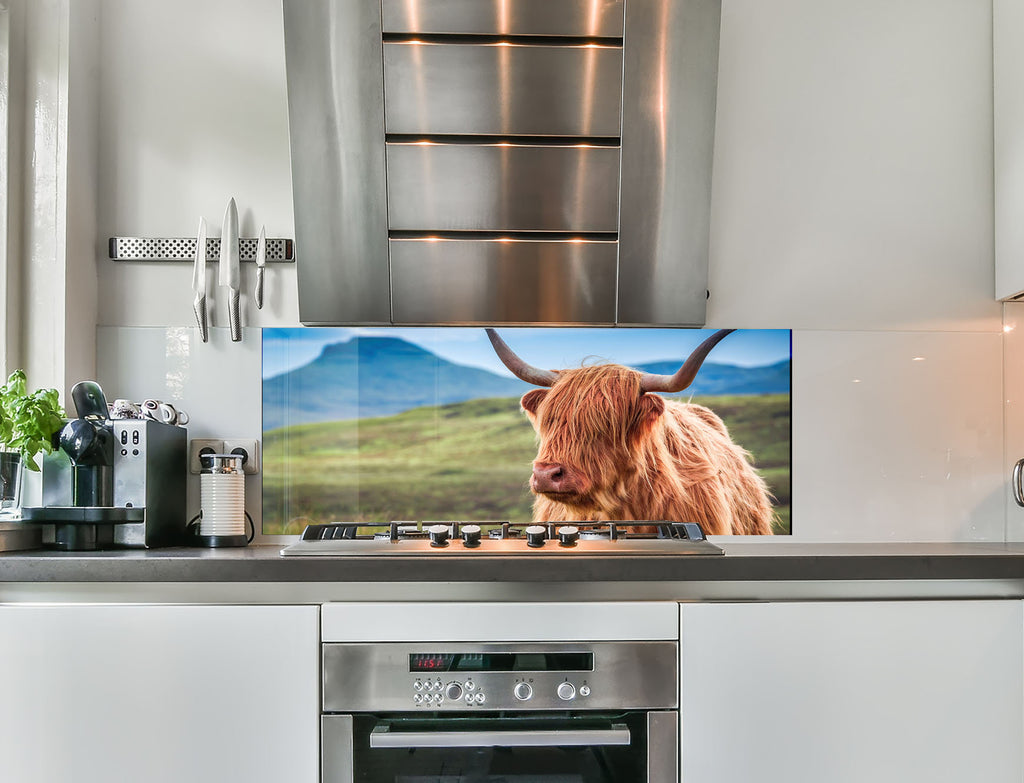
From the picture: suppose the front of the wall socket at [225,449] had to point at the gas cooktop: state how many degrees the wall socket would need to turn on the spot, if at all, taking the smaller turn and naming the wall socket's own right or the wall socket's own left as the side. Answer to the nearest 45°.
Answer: approximately 45° to the wall socket's own left

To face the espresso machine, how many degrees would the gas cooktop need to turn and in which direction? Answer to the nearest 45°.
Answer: approximately 90° to its right

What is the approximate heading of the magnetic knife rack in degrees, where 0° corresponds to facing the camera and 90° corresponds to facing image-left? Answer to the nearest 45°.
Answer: approximately 0°

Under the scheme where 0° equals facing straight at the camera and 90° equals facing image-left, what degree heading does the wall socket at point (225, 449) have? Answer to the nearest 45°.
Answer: approximately 0°

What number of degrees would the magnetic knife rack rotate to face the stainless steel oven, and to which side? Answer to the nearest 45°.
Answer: approximately 45° to its left
